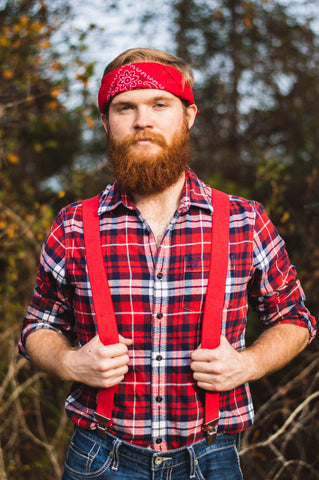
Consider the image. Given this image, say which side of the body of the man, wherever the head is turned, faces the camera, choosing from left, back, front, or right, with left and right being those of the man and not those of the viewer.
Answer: front

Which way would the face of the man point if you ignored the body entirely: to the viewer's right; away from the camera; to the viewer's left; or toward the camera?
toward the camera
